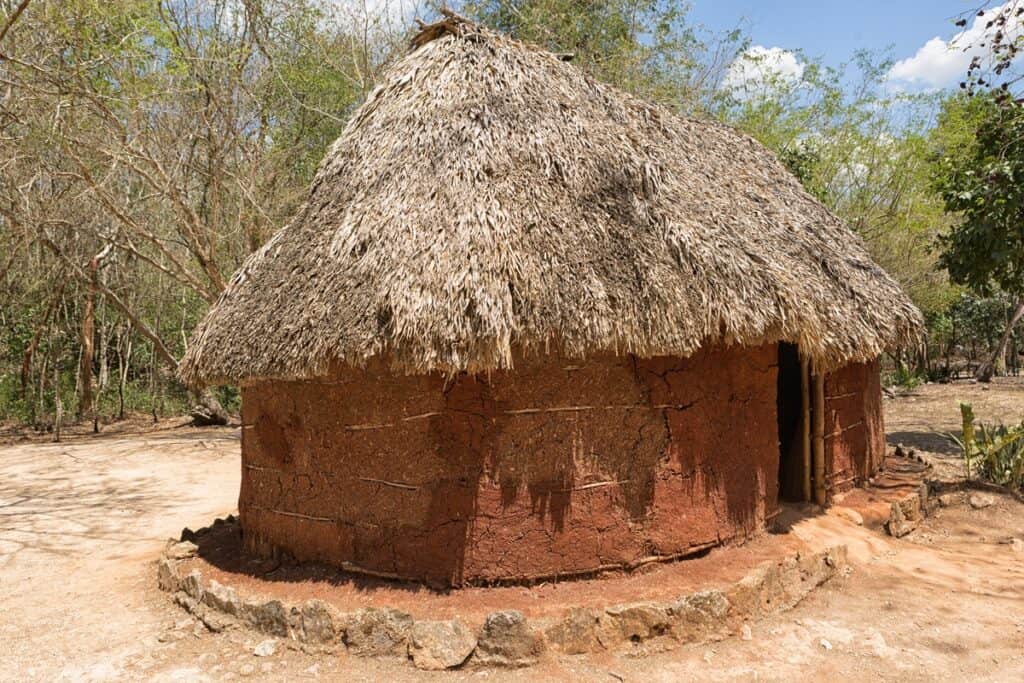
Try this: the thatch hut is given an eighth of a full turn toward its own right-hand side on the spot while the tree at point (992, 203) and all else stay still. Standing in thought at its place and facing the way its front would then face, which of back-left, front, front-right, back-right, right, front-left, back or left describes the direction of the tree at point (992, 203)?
back-left

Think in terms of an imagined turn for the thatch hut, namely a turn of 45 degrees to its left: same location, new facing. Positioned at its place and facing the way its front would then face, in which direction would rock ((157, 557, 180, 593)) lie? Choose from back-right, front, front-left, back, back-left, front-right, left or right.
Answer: back

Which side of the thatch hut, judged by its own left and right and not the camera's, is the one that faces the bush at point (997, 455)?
left

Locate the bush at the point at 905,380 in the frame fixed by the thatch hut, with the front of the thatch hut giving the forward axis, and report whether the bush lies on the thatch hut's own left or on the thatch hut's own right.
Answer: on the thatch hut's own left

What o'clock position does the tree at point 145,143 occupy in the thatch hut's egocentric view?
The tree is roughly at 6 o'clock from the thatch hut.

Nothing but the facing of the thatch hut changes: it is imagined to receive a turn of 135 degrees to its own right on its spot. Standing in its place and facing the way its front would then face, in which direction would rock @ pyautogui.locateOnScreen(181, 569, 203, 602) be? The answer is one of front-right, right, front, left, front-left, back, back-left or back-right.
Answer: front

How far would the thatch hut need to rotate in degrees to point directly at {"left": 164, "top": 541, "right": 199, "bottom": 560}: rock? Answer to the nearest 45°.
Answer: approximately 135° to its right

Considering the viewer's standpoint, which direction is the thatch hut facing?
facing the viewer and to the right of the viewer
